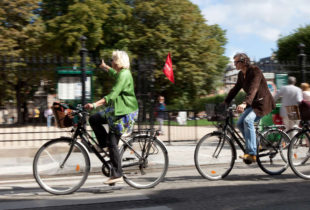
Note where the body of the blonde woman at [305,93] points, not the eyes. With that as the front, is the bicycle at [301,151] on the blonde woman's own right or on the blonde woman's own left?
on the blonde woman's own left

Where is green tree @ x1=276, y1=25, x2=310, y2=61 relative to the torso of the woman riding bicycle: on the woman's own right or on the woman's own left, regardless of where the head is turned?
on the woman's own right

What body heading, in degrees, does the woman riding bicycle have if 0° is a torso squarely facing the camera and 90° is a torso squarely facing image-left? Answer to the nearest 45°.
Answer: approximately 90°

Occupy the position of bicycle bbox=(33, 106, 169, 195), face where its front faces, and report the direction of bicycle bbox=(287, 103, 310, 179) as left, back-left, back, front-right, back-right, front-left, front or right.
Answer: back

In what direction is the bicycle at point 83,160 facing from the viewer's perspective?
to the viewer's left

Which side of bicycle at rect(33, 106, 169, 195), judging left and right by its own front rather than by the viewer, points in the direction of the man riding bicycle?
back
